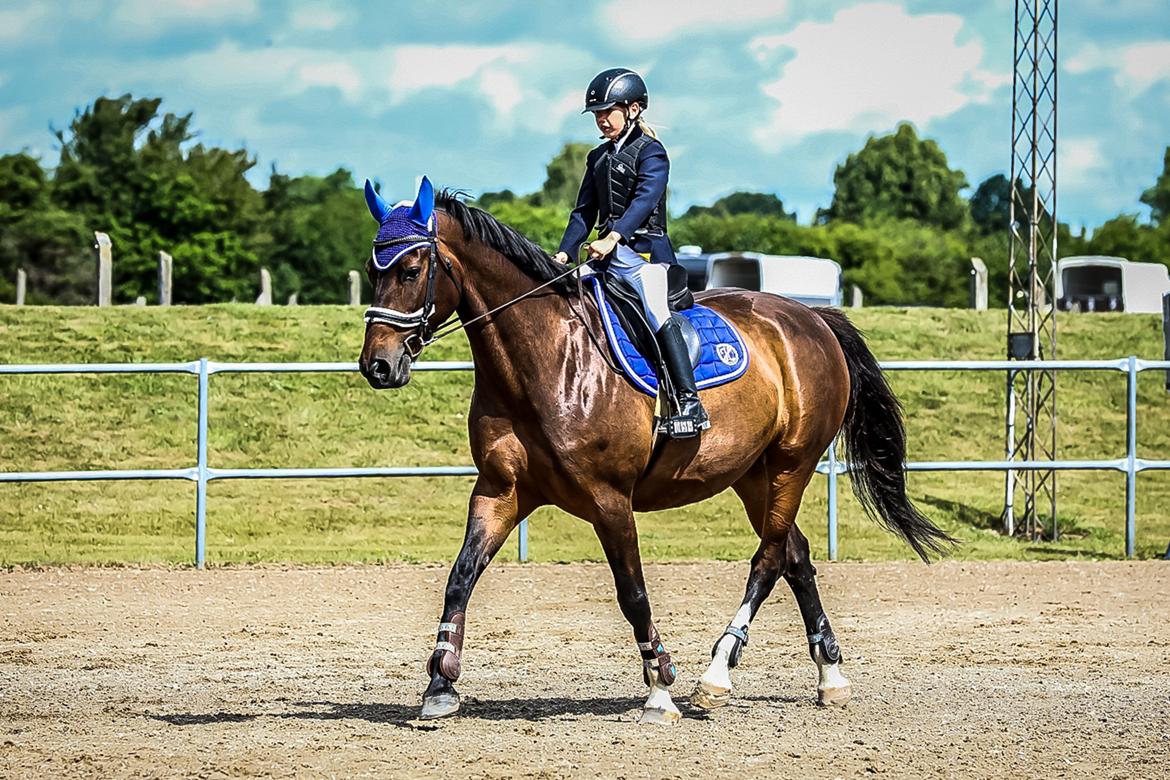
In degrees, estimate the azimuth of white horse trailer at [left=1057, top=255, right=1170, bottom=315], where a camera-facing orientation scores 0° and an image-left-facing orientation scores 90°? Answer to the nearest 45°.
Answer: approximately 225°

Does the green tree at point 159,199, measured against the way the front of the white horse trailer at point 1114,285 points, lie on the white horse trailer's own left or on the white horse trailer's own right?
on the white horse trailer's own left

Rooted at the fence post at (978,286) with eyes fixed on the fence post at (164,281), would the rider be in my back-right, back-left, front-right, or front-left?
front-left

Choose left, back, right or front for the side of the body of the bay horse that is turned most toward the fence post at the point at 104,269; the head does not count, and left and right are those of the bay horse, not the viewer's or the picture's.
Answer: right

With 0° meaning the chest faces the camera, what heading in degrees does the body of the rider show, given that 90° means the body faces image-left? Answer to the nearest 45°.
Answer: approximately 45°

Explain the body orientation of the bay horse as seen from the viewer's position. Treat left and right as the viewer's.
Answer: facing the viewer and to the left of the viewer

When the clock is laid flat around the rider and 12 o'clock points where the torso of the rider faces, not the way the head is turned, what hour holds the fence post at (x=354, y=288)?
The fence post is roughly at 4 o'clock from the rider.

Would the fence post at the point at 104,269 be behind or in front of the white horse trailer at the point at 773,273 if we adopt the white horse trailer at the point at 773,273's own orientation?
behind

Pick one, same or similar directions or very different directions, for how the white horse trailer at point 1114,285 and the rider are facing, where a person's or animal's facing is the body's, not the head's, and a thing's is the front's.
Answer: very different directions

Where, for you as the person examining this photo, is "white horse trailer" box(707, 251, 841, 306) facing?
facing away from the viewer and to the right of the viewer

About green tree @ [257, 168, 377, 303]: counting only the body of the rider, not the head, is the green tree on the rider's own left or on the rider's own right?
on the rider's own right

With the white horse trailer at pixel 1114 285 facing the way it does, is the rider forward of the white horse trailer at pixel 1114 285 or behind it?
behind
